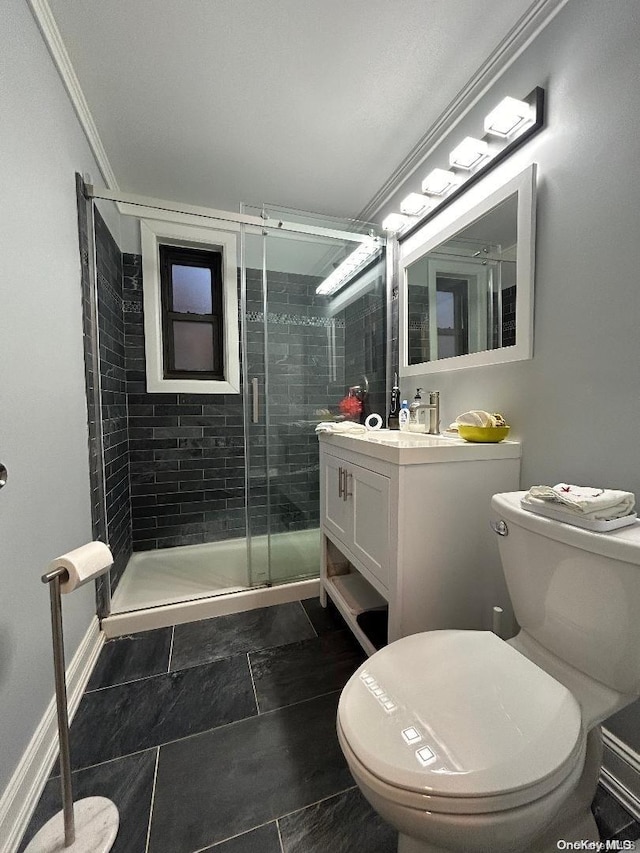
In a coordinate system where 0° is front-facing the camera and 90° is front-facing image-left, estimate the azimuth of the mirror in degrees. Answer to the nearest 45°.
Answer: approximately 45°

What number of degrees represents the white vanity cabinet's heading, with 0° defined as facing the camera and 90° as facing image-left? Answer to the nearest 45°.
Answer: approximately 45°

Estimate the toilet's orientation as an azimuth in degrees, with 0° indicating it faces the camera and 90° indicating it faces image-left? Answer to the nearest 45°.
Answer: approximately 45°

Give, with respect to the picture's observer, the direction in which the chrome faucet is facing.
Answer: facing to the left of the viewer
